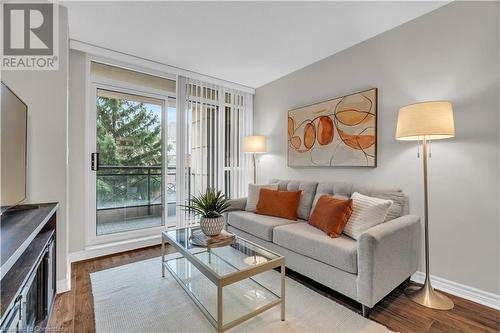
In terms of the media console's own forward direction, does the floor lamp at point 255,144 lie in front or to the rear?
in front

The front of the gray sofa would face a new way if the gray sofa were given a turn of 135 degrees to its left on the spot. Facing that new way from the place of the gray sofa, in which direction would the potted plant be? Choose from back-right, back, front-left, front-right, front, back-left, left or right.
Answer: back

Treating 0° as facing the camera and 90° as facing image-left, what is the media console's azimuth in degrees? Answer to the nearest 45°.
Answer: approximately 270°

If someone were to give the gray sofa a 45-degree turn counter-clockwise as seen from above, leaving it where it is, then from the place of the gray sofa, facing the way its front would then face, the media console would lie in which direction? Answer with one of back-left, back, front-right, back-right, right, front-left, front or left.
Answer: front-right

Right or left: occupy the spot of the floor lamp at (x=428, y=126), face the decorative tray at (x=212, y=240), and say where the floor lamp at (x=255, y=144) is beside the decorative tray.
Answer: right

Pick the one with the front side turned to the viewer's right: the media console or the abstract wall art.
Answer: the media console

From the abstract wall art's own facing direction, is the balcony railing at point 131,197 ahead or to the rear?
ahead

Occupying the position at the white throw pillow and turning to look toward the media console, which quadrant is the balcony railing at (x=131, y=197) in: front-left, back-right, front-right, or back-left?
front-right

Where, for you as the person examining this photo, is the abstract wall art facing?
facing the viewer and to the left of the viewer

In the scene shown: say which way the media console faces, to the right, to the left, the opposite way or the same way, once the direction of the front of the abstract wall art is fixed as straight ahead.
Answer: the opposite way

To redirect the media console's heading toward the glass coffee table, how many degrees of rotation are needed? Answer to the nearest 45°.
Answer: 0° — it already faces it

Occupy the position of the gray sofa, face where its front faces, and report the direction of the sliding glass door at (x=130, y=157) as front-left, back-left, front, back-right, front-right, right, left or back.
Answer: front-right
